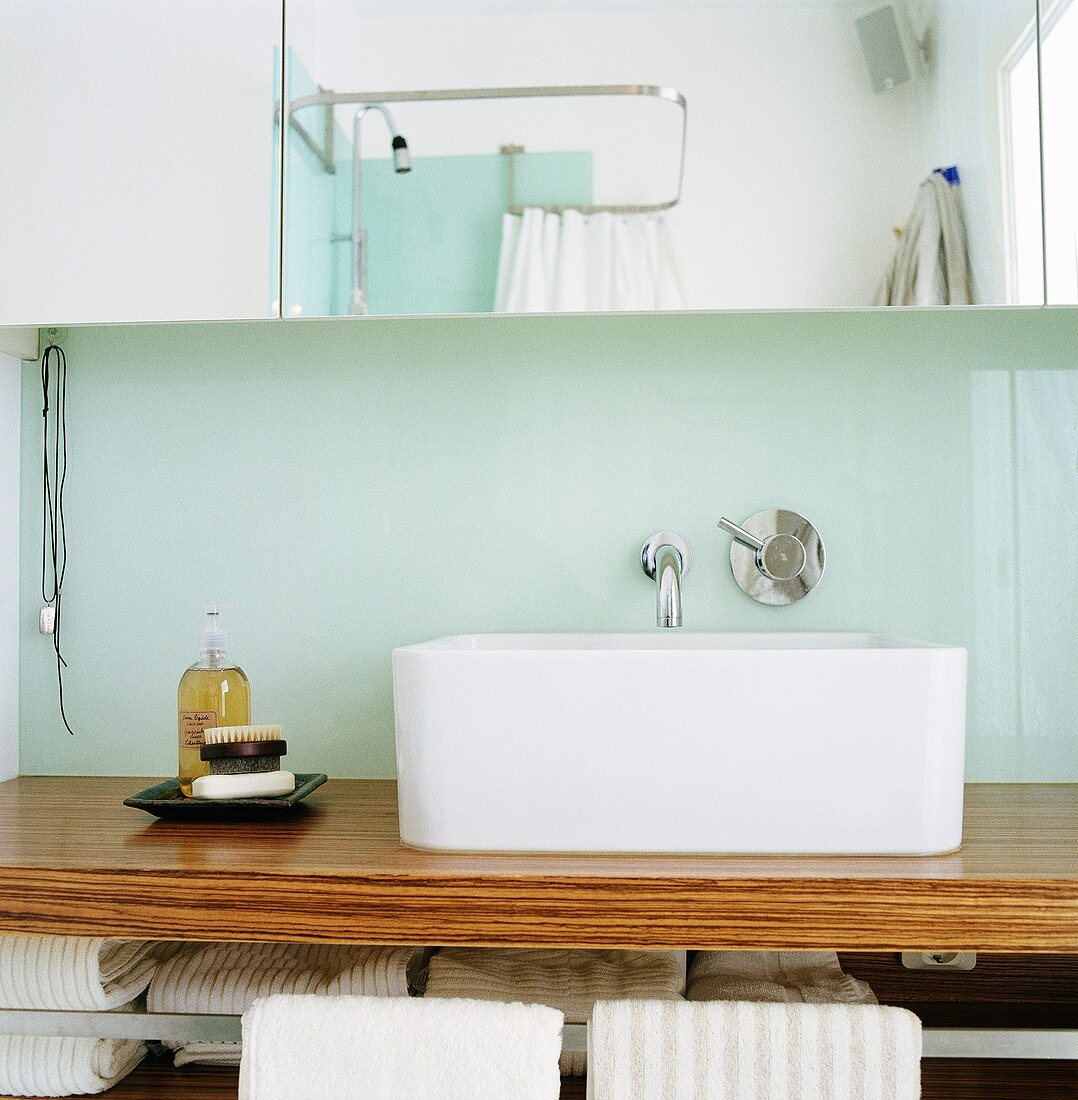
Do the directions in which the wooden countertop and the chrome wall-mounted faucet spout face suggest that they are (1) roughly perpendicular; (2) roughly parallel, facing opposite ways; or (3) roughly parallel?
roughly parallel

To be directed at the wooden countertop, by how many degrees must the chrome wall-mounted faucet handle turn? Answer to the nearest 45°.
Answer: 0° — it already faces it

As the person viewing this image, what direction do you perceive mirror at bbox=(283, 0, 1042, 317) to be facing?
facing the viewer

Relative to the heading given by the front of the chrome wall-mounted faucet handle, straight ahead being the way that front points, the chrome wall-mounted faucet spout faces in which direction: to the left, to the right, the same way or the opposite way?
the same way

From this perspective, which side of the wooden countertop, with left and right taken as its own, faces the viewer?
front

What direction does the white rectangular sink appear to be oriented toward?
toward the camera

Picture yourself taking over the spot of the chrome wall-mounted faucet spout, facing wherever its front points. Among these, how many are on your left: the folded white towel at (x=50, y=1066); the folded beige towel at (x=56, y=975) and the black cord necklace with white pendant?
0

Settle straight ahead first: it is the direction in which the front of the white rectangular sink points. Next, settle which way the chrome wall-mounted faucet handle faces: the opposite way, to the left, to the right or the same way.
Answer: the same way
